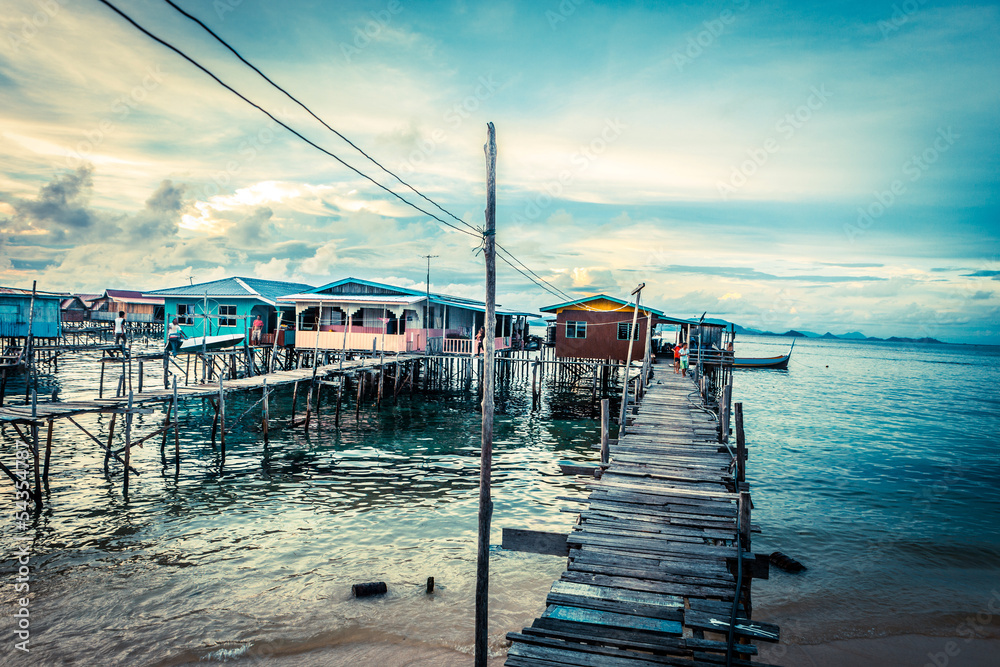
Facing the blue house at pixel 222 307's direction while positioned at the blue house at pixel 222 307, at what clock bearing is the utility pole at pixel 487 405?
The utility pole is roughly at 12 o'clock from the blue house.

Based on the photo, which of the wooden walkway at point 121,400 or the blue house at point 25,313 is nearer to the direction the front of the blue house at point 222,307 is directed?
the wooden walkway

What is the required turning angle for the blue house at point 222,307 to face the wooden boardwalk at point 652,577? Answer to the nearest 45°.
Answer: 0° — it already faces it

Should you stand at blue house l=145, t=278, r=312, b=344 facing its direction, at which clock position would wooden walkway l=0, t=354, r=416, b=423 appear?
The wooden walkway is roughly at 12 o'clock from the blue house.

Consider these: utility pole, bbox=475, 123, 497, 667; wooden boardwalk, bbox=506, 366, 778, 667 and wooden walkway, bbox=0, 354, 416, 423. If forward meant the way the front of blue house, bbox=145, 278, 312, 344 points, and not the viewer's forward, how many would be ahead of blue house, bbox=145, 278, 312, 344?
3

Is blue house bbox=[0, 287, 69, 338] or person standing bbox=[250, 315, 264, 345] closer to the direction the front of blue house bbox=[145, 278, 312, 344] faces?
the person standing

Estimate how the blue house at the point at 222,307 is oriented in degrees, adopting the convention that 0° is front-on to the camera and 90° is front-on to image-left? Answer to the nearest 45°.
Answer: approximately 0°

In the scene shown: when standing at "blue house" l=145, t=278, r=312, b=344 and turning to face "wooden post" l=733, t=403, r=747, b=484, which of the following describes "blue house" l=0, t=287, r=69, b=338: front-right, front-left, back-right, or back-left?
back-right

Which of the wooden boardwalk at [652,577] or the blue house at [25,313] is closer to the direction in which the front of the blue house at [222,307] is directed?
the wooden boardwalk

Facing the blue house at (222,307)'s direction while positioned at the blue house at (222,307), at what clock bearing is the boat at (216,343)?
The boat is roughly at 12 o'clock from the blue house.
